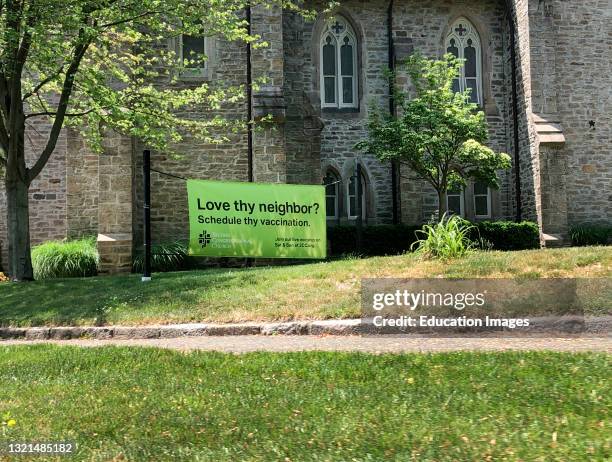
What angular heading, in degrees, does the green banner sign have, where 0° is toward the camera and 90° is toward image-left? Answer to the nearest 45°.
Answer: approximately 0°

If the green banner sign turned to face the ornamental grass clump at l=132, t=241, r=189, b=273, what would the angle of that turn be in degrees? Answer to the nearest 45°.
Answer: approximately 135° to its right

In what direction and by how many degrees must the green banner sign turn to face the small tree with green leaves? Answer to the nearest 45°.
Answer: approximately 135° to its left

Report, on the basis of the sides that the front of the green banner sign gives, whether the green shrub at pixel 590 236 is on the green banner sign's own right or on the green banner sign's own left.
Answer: on the green banner sign's own left

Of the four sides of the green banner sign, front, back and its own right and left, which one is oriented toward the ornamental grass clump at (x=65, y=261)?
right
